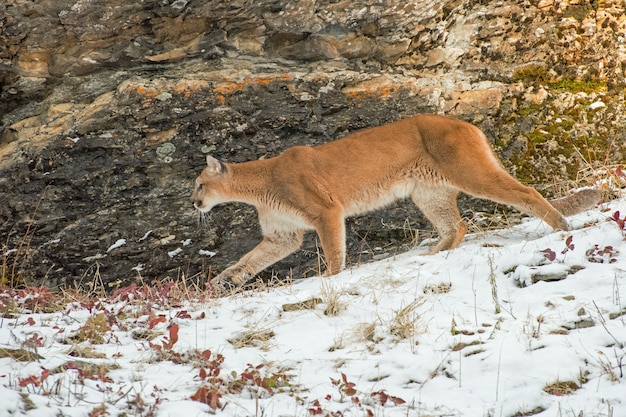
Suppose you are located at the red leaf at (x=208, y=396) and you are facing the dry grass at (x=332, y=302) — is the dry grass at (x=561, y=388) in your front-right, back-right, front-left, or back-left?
front-right

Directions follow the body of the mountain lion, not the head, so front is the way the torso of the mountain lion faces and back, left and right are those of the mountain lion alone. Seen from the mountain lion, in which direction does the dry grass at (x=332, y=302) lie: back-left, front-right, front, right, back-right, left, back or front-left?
left

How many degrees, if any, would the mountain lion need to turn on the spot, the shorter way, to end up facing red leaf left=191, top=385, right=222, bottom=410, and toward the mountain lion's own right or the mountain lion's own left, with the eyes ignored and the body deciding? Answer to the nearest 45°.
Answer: approximately 90° to the mountain lion's own left

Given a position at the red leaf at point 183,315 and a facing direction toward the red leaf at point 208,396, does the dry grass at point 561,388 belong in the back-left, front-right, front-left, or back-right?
front-left

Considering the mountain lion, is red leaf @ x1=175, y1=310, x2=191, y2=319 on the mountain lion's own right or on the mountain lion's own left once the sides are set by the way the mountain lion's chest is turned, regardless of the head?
on the mountain lion's own left

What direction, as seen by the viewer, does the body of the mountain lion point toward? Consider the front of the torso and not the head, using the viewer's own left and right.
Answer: facing to the left of the viewer

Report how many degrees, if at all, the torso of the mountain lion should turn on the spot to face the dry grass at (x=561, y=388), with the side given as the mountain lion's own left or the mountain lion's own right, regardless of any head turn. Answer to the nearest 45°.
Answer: approximately 90° to the mountain lion's own left

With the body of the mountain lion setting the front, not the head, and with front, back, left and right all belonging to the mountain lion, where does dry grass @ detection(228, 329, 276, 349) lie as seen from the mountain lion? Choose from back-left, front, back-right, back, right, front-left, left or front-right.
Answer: left

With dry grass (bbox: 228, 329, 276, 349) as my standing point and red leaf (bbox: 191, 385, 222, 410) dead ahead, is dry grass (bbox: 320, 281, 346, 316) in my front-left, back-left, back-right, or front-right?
back-left

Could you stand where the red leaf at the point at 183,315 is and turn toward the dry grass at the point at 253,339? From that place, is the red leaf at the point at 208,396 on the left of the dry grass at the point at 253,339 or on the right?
right
